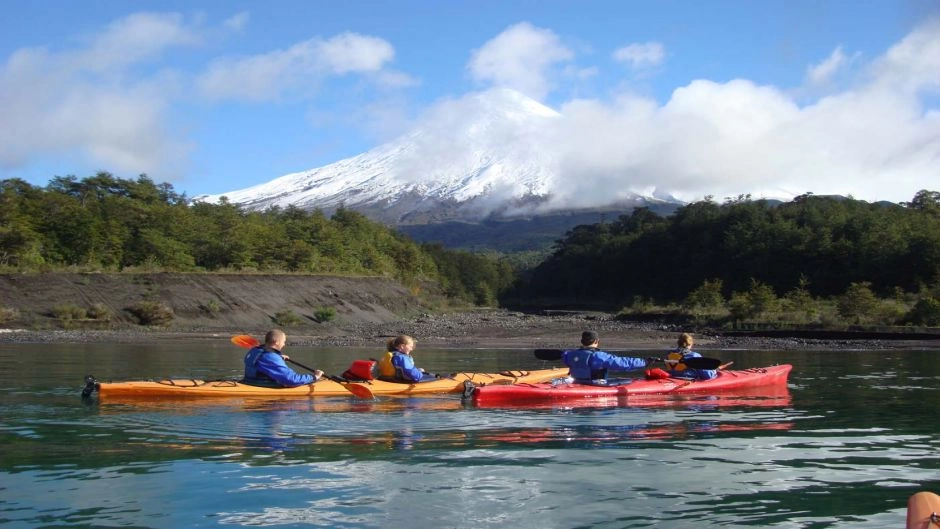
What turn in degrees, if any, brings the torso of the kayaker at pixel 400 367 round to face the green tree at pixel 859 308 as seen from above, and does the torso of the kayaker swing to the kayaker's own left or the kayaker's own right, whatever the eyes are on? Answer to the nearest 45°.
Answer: approximately 45° to the kayaker's own left

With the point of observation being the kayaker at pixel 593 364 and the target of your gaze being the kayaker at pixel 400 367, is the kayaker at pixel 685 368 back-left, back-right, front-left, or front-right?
back-right

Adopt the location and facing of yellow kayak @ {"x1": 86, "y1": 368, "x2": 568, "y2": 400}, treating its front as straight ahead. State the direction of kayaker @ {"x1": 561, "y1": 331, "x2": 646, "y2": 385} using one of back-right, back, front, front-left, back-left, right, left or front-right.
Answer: front

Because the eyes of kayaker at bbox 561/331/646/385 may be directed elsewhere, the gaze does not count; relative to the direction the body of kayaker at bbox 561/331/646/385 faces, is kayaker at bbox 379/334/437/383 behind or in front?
behind

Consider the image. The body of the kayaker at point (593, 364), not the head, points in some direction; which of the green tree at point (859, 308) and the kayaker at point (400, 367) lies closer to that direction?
the green tree

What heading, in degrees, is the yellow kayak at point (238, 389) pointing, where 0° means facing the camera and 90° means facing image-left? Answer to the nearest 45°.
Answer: approximately 270°

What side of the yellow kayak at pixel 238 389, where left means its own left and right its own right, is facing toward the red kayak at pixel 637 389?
front

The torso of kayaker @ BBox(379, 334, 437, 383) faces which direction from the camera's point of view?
to the viewer's right

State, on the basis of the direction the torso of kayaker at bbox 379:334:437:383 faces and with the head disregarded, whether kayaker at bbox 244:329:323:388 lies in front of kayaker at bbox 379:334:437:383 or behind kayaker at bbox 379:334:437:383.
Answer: behind

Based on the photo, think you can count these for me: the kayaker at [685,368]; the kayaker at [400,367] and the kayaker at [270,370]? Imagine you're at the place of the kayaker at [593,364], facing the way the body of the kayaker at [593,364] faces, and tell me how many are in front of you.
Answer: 1

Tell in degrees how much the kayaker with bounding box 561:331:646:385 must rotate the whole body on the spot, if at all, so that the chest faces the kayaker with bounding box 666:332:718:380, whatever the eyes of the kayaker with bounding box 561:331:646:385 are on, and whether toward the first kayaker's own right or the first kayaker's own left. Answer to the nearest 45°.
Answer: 0° — they already face them

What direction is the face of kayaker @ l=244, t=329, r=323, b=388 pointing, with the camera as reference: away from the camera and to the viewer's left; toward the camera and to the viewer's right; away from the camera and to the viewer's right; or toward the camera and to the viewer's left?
away from the camera and to the viewer's right
